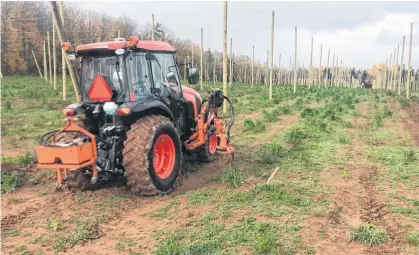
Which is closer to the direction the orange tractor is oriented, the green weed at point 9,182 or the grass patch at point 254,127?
the grass patch

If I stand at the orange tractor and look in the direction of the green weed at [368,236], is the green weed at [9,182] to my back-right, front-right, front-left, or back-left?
back-right

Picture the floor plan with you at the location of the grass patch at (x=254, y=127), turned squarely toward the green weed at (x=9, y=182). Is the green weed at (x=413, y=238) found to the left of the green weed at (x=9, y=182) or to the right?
left

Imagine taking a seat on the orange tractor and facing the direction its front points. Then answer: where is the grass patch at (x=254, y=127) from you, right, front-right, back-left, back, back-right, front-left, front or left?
front

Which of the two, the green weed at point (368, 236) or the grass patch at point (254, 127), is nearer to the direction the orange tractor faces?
the grass patch

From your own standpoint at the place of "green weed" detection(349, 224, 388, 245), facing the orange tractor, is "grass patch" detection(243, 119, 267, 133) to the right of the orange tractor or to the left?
right

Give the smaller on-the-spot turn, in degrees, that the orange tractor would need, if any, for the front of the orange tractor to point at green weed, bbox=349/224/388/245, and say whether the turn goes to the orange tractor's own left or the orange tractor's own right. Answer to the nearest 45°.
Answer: approximately 90° to the orange tractor's own right

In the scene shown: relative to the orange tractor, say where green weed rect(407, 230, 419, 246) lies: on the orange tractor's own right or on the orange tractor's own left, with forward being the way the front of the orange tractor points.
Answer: on the orange tractor's own right

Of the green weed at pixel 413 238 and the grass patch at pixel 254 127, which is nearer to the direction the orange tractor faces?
the grass patch

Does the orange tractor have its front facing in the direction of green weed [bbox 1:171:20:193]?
no

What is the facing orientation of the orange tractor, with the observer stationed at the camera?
facing away from the viewer and to the right of the viewer

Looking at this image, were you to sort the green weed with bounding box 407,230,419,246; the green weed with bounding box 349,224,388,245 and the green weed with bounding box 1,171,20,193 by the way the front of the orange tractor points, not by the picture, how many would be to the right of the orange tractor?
2
